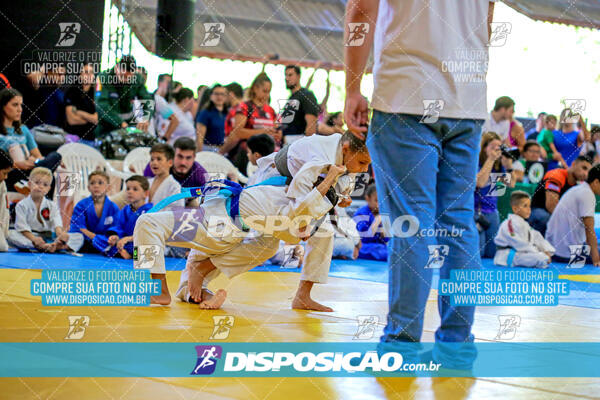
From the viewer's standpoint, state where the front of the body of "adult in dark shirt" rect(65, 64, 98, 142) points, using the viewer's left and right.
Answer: facing the viewer and to the right of the viewer

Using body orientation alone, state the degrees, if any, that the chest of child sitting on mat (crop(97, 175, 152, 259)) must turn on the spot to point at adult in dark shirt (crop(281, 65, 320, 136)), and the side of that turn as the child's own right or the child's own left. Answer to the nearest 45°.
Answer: approximately 180°

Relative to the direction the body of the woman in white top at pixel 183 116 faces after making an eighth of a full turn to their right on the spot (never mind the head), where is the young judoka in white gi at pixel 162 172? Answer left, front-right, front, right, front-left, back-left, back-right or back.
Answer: front-right

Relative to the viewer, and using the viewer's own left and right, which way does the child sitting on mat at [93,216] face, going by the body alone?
facing the viewer

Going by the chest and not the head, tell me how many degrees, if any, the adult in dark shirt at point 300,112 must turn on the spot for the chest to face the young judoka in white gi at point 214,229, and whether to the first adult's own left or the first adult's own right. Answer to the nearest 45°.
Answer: approximately 45° to the first adult's own left

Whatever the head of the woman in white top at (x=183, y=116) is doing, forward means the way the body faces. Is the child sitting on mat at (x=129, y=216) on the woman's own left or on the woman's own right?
on the woman's own right

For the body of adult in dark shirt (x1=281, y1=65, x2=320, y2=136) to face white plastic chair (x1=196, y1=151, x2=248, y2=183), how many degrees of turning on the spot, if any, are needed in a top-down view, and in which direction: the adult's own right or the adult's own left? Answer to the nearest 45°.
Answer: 0° — they already face it

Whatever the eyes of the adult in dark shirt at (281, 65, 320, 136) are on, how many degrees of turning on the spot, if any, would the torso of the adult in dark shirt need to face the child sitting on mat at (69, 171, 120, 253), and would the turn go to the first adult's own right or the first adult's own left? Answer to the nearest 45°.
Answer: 0° — they already face them

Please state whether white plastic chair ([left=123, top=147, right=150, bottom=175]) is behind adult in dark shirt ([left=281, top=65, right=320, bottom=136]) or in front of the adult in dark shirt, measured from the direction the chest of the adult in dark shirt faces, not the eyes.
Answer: in front

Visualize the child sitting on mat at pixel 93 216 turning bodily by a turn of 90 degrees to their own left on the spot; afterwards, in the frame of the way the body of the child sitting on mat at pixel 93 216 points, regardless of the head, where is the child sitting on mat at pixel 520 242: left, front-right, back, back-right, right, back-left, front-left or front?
front

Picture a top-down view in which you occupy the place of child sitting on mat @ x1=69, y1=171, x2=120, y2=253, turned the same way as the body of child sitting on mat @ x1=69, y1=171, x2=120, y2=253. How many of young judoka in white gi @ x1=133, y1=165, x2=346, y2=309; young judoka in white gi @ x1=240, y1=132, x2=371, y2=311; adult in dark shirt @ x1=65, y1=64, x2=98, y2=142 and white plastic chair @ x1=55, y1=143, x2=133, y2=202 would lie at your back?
2

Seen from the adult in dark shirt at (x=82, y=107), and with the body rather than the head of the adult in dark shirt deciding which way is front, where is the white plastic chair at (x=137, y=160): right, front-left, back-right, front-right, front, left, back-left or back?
front
